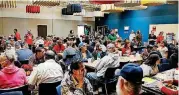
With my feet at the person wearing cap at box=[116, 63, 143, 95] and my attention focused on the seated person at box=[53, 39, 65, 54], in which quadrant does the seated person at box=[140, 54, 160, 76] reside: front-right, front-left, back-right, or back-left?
front-right

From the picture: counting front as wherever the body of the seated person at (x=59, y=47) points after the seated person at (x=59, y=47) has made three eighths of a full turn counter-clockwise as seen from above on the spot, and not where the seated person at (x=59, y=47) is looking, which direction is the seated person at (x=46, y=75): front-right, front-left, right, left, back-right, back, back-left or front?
back-right

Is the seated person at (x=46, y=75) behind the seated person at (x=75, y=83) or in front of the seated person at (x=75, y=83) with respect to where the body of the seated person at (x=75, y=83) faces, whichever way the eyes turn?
behind

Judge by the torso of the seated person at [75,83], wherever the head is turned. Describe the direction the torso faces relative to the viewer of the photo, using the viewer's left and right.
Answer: facing the viewer and to the right of the viewer

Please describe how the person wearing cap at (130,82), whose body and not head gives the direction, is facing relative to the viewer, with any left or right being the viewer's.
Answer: facing away from the viewer and to the left of the viewer

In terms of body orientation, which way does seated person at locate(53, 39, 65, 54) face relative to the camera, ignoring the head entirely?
toward the camera

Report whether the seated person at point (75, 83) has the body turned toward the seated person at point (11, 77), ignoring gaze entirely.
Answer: no

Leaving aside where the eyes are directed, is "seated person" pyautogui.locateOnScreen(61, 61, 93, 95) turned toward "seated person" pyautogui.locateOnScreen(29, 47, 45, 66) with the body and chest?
no
